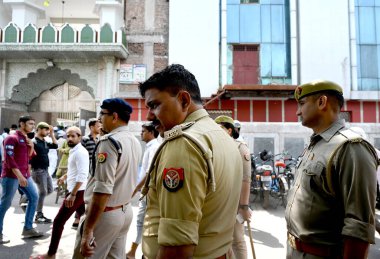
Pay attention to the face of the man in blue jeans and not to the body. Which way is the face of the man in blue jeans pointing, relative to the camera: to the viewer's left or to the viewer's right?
to the viewer's right

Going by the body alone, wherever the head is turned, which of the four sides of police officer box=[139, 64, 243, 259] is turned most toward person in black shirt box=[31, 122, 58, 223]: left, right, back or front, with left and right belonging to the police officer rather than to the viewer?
front

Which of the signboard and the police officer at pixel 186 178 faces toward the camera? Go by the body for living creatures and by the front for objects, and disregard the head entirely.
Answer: the signboard

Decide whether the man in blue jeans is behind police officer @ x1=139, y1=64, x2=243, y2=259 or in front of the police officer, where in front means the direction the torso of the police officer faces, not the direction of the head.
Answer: in front

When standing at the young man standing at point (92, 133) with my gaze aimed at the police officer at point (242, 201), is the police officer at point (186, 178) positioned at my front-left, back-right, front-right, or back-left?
front-right

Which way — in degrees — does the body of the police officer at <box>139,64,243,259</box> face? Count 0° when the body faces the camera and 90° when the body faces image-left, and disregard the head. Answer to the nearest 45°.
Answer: approximately 135°

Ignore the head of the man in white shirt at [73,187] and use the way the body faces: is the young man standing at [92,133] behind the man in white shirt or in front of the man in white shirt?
behind

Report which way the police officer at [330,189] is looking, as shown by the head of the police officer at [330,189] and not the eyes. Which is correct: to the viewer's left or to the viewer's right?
to the viewer's left

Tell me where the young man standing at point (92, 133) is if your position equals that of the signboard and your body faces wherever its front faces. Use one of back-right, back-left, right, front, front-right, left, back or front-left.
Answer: front

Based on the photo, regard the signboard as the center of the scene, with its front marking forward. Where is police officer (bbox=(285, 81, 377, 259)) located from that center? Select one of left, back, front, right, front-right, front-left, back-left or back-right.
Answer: front

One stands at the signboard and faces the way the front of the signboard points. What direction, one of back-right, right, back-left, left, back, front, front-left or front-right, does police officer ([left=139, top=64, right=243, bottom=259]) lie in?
front

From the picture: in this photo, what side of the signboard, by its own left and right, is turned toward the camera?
front

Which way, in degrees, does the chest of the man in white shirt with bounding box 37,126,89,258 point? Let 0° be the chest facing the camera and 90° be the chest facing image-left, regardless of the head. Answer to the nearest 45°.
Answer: approximately 45°

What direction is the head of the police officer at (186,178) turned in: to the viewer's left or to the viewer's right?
to the viewer's left
